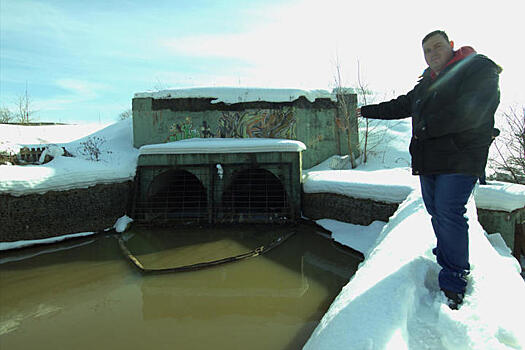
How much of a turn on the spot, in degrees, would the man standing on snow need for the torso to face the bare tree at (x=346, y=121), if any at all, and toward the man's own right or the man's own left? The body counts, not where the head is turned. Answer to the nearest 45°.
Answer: approximately 135° to the man's own right

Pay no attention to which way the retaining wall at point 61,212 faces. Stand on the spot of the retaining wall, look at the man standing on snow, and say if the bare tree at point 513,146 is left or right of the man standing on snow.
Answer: left

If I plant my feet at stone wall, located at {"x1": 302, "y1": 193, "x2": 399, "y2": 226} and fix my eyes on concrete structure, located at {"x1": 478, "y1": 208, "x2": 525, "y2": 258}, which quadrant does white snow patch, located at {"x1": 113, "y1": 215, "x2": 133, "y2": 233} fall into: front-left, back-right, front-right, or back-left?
back-right

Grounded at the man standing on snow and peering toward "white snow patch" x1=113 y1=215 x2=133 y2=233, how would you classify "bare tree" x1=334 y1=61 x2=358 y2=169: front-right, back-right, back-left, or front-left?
front-right

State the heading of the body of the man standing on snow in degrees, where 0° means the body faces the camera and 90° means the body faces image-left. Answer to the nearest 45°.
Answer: approximately 45°

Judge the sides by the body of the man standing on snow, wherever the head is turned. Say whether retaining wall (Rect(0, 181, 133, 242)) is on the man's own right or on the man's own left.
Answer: on the man's own right

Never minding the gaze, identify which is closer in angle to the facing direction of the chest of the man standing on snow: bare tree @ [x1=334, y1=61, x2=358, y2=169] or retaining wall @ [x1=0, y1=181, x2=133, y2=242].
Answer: the retaining wall

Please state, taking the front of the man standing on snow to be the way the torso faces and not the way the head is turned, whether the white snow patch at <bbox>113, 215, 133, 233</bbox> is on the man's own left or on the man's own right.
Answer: on the man's own right

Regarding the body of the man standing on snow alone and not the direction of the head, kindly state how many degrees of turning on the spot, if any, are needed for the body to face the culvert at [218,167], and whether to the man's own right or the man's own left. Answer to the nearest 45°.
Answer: approximately 90° to the man's own right

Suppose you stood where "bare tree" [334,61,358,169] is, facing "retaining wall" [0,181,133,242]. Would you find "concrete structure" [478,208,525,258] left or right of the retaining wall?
left

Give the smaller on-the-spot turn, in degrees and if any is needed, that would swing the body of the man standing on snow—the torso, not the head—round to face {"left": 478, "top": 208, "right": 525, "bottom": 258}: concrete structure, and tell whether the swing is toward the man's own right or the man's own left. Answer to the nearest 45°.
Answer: approximately 135° to the man's own right
